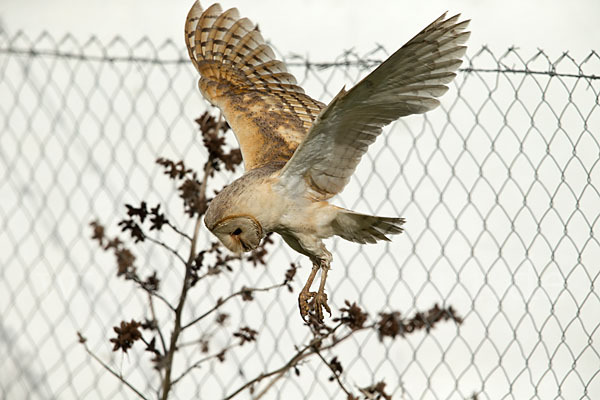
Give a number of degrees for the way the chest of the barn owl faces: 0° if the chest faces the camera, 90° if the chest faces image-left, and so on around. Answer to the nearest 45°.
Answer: approximately 90°
